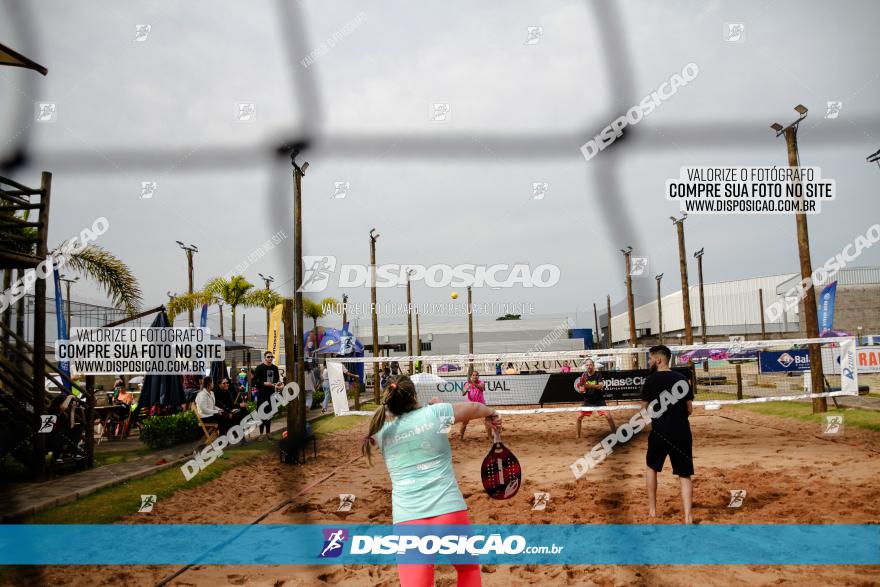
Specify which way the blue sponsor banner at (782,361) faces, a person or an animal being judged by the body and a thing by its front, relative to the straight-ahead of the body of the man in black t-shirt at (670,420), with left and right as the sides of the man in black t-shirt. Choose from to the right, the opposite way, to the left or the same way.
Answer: the opposite way

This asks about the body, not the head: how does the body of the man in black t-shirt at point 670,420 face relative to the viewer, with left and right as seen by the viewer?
facing away from the viewer

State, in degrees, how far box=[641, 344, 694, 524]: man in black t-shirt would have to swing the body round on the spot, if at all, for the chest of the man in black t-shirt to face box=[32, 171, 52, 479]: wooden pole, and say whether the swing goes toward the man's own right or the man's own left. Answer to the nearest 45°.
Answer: approximately 90° to the man's own left

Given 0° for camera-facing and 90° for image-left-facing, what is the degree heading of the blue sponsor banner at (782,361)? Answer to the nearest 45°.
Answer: approximately 0°

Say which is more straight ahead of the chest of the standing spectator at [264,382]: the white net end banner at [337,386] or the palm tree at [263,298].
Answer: the white net end banner

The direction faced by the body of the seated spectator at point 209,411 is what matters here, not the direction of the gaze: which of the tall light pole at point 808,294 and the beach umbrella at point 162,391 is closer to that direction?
the tall light pole

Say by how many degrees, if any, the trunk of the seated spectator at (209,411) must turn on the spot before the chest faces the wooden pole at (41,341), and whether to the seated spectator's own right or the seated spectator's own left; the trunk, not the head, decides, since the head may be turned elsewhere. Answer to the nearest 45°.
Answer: approximately 135° to the seated spectator's own right

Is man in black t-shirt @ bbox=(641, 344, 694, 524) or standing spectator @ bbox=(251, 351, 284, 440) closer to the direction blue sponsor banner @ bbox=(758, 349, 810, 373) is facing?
the man in black t-shirt

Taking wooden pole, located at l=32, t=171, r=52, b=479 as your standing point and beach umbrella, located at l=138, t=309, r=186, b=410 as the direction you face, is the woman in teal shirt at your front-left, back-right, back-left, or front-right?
back-right

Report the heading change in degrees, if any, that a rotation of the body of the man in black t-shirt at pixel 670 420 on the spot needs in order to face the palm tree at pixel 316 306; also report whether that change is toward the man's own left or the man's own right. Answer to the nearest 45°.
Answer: approximately 45° to the man's own left

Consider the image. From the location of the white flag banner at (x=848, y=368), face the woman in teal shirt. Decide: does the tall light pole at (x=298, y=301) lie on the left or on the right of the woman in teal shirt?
right

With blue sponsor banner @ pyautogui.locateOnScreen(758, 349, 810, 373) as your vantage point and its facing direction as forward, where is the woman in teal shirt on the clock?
The woman in teal shirt is roughly at 12 o'clock from the blue sponsor banner.

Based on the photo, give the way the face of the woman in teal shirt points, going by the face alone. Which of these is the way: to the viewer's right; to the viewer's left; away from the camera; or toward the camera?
away from the camera

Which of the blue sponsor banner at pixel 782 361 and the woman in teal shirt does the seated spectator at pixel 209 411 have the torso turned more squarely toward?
the blue sponsor banner

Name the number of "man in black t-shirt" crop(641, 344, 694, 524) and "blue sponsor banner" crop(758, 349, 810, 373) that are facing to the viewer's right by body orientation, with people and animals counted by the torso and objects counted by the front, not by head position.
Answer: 0

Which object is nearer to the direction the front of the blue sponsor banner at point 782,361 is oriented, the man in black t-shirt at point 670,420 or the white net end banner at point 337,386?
the man in black t-shirt
